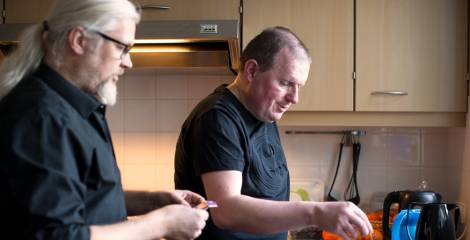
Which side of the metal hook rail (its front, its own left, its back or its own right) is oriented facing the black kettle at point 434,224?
front

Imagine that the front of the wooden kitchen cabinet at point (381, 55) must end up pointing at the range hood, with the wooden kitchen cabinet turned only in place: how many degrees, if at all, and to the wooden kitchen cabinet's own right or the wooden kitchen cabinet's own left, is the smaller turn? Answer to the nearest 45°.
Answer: approximately 90° to the wooden kitchen cabinet's own right

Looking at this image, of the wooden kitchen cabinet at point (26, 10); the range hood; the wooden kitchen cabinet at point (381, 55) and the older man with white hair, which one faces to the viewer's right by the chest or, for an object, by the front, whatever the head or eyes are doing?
the older man with white hair

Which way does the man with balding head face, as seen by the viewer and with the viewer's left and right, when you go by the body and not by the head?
facing the viewer and to the right of the viewer

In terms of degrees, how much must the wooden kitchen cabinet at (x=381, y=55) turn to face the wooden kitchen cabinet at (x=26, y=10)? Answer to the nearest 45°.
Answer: approximately 90° to its right

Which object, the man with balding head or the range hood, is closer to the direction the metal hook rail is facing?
the man with balding head

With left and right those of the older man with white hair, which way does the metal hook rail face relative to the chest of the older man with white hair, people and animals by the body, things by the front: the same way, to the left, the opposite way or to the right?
to the right

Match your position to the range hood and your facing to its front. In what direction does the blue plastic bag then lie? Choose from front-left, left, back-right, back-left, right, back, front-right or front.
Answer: front-left

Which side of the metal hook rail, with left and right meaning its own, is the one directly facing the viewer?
front

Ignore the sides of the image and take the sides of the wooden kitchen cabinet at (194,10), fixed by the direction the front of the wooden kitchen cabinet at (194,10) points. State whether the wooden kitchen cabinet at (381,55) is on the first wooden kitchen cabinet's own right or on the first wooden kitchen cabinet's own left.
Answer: on the first wooden kitchen cabinet's own left

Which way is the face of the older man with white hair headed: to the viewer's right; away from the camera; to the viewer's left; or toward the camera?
to the viewer's right

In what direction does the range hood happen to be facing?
toward the camera
